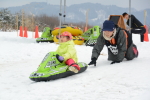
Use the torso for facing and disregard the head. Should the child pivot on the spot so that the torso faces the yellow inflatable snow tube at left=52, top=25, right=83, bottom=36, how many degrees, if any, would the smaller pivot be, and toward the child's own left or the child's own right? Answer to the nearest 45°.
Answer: approximately 135° to the child's own right

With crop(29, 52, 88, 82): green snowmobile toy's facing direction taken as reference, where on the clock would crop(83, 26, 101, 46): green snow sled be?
The green snow sled is roughly at 5 o'clock from the green snowmobile toy.

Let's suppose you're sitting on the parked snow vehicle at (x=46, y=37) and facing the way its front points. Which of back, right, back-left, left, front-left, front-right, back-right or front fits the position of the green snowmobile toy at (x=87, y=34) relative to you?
back

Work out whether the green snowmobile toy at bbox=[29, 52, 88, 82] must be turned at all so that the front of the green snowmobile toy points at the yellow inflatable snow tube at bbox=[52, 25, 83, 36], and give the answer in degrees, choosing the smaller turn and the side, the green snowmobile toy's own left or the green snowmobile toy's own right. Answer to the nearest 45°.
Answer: approximately 135° to the green snowmobile toy's own right

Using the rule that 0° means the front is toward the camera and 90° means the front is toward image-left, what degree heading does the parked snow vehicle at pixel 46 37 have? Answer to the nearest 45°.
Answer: approximately 90°

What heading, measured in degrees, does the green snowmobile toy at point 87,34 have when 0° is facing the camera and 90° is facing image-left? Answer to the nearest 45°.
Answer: approximately 45°

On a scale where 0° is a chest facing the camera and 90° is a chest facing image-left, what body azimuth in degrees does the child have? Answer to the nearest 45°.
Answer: approximately 45°
